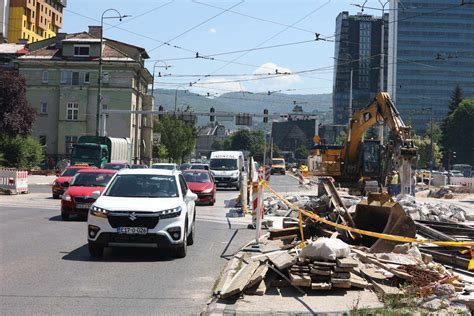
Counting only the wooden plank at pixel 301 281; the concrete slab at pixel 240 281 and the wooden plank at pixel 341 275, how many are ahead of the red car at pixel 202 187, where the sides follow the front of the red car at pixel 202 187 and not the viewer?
3

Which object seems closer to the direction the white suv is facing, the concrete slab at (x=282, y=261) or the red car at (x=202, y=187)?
the concrete slab

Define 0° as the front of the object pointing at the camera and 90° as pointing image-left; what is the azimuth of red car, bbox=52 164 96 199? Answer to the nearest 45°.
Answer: approximately 45°

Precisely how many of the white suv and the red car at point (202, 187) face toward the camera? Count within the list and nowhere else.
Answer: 2

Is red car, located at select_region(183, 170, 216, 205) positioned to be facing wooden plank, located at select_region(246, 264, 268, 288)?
yes

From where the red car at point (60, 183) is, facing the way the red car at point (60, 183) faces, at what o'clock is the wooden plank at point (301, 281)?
The wooden plank is roughly at 10 o'clock from the red car.

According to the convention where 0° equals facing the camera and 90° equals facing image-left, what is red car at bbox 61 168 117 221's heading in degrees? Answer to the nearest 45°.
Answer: approximately 45°

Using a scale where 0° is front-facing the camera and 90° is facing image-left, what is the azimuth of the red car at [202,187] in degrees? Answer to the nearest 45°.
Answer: approximately 0°

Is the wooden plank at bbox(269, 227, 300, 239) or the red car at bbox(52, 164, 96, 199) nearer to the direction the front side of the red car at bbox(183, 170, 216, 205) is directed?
the wooden plank

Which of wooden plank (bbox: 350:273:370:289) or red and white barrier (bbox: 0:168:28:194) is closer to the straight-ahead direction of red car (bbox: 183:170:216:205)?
the wooden plank

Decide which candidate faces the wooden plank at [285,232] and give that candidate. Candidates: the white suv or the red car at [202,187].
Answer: the red car
